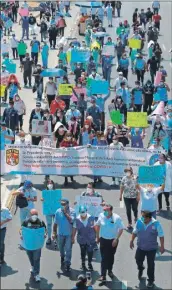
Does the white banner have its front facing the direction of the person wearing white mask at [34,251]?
yes

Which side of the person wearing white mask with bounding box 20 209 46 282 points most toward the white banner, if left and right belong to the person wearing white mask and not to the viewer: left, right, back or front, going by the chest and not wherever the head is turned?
back

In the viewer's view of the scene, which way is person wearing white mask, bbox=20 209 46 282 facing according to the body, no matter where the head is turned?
toward the camera

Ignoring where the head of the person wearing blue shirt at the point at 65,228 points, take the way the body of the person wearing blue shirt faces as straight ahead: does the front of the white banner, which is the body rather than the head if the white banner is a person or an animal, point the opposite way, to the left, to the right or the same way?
the same way

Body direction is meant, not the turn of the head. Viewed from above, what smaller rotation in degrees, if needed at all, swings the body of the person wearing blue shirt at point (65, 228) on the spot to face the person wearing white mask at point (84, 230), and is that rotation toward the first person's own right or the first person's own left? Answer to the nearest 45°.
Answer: approximately 90° to the first person's own left

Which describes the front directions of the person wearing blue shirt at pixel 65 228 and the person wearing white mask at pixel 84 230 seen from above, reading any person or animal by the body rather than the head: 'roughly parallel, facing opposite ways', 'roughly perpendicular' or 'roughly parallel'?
roughly parallel

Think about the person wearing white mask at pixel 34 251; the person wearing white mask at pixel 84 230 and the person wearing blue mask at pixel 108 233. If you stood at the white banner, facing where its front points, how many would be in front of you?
3

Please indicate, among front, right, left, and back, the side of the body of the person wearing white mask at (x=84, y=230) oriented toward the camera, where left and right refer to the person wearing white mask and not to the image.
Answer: front

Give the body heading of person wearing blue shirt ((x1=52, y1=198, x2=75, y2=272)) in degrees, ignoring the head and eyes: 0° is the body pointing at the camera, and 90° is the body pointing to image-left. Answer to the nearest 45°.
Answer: approximately 0°

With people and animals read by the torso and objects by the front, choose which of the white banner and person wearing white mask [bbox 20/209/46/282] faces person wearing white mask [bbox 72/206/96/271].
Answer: the white banner

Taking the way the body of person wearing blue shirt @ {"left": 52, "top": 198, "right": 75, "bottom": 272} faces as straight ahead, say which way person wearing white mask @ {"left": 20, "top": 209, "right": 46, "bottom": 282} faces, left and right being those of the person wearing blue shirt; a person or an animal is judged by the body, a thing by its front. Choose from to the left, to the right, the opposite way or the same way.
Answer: the same way

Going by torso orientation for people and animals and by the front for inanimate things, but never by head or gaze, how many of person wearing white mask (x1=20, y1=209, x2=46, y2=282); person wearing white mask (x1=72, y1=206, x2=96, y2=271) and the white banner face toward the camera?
3

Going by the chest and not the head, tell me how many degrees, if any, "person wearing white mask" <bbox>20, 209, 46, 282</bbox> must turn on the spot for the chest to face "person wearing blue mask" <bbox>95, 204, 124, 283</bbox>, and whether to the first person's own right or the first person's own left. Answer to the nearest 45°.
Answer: approximately 90° to the first person's own left

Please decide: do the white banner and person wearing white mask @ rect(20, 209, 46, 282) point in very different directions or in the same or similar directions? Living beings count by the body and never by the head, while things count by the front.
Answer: same or similar directions

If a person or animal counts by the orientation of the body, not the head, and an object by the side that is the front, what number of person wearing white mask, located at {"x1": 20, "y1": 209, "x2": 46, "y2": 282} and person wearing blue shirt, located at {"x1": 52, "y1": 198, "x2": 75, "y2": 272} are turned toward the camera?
2

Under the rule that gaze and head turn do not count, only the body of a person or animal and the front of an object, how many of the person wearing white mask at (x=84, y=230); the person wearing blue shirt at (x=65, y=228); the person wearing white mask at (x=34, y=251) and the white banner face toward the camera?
4

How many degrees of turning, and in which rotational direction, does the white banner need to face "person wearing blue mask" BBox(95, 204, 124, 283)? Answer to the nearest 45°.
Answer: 0° — it already faces them
